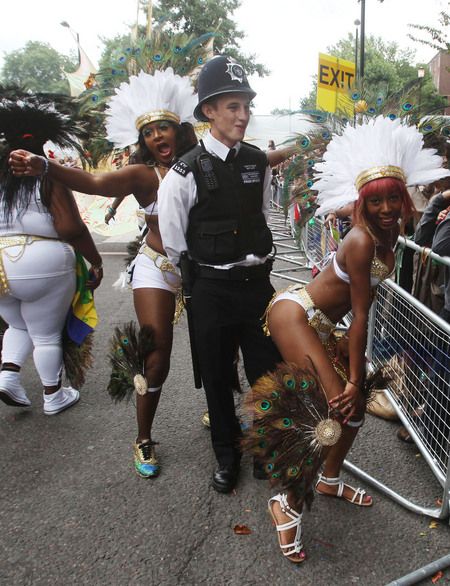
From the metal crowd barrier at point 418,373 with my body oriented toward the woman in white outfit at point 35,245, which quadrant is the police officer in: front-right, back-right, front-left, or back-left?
front-left

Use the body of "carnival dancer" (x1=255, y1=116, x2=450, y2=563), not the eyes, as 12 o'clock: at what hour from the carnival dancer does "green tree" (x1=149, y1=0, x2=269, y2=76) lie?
The green tree is roughly at 7 o'clock from the carnival dancer.

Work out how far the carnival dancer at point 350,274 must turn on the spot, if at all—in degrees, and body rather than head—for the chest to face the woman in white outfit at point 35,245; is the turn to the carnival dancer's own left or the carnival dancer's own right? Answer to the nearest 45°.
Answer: approximately 135° to the carnival dancer's own right

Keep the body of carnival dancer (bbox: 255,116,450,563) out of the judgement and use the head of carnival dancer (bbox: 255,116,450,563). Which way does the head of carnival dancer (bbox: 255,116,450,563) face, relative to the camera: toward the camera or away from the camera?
toward the camera

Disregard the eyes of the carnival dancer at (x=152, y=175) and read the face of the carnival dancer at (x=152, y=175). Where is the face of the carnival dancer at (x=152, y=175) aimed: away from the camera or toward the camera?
toward the camera

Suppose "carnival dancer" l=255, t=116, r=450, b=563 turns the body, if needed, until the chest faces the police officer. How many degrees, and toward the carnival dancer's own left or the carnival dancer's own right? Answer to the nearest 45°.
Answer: approximately 135° to the carnival dancer's own right

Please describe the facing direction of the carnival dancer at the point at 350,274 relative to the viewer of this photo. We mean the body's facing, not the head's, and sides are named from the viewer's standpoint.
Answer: facing the viewer and to the right of the viewer
